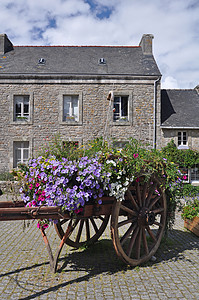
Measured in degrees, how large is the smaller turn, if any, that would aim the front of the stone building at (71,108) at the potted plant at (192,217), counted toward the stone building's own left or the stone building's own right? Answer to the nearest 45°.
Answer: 0° — it already faces it

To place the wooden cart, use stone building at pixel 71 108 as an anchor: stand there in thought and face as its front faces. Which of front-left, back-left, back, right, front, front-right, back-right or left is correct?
front

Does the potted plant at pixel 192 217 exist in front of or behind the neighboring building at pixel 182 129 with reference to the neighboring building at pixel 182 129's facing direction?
in front

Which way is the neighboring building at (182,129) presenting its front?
toward the camera

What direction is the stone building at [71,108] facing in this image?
toward the camera

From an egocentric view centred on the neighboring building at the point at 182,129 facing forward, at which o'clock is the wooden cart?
The wooden cart is roughly at 12 o'clock from the neighboring building.
